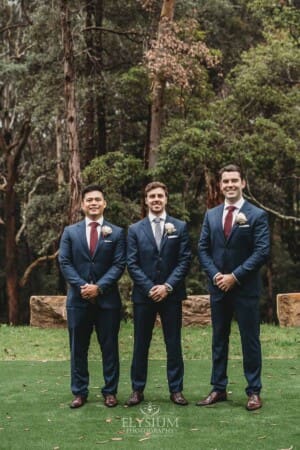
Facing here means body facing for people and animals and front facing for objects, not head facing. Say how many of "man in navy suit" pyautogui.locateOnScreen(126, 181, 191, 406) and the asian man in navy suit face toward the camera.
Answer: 2

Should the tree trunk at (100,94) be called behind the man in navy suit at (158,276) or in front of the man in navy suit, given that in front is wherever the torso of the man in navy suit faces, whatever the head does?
behind

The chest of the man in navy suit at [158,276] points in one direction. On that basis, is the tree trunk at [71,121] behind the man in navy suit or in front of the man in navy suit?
behind

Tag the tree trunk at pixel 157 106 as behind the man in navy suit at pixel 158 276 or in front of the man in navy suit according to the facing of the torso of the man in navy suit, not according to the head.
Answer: behind

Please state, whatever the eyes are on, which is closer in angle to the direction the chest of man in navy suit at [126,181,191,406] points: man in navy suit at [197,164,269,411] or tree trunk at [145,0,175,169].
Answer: the man in navy suit

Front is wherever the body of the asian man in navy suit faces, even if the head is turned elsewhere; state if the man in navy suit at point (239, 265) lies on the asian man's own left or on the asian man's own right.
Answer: on the asian man's own left

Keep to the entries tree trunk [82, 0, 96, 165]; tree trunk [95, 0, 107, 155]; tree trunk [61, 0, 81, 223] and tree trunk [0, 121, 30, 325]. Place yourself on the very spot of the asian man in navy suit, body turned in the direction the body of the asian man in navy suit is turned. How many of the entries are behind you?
4

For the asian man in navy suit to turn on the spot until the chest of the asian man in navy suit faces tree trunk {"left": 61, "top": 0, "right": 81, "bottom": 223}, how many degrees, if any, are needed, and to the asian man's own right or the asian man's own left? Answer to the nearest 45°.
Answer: approximately 180°

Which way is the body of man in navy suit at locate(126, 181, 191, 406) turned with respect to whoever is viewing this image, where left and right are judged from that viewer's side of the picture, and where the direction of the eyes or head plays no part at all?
facing the viewer

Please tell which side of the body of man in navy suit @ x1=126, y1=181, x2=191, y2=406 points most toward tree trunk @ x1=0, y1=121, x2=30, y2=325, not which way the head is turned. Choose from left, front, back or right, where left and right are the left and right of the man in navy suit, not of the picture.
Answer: back

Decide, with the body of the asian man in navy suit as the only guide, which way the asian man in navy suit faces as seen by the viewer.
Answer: toward the camera
